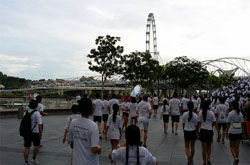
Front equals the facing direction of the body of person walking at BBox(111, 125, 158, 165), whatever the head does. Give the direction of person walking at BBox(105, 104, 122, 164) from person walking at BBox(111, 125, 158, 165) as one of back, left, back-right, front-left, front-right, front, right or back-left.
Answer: front

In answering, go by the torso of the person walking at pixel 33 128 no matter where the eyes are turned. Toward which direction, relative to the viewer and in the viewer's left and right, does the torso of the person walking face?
facing away from the viewer and to the right of the viewer

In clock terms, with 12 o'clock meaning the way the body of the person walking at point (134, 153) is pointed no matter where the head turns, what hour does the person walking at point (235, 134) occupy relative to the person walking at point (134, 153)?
the person walking at point (235, 134) is roughly at 1 o'clock from the person walking at point (134, 153).

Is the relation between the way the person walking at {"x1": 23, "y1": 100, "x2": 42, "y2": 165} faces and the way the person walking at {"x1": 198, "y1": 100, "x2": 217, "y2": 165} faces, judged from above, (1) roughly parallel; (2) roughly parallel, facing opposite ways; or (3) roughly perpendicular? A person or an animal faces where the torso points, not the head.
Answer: roughly parallel

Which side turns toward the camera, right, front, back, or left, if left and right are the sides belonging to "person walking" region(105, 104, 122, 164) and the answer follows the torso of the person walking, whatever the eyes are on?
back

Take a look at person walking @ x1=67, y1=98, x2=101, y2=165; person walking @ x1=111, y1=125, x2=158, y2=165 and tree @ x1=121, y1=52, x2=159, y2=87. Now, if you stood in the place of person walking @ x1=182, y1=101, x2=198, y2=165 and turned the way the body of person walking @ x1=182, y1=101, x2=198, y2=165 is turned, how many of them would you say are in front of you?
1

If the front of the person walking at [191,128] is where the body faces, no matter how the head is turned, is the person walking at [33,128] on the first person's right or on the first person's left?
on the first person's left

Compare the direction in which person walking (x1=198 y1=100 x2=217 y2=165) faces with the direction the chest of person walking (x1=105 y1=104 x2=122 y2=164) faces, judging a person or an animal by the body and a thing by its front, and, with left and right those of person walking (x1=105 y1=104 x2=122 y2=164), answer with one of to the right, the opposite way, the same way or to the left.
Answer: the same way

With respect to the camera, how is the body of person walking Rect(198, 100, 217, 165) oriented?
away from the camera

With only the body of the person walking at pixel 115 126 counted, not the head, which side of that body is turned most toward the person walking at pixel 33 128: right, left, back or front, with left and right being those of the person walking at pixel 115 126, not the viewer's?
left

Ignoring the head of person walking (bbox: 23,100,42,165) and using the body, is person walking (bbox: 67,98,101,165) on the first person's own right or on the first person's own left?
on the first person's own right

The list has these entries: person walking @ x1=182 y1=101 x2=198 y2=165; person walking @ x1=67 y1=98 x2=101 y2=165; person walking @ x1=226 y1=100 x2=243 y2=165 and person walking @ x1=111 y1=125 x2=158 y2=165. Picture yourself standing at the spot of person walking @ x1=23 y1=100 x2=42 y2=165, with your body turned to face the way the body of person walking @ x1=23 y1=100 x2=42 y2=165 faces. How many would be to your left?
0

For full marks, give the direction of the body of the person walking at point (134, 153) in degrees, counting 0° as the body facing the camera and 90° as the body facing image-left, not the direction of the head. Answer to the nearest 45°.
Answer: approximately 180°

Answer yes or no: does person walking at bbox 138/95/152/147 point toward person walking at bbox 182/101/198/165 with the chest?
no

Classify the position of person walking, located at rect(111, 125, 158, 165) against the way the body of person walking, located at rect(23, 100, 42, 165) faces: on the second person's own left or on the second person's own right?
on the second person's own right

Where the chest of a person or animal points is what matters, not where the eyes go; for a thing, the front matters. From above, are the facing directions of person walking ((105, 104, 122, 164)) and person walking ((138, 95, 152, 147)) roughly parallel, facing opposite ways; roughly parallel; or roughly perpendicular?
roughly parallel

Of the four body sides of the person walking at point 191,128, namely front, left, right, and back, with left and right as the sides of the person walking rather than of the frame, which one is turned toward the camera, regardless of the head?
back

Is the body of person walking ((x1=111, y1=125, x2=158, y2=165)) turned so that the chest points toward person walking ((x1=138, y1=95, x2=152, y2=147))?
yes

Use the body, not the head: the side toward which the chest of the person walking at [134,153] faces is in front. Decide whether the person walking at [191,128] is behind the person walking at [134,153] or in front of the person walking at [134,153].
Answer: in front

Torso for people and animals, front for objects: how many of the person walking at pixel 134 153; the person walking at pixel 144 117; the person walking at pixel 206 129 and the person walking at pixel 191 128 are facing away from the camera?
4

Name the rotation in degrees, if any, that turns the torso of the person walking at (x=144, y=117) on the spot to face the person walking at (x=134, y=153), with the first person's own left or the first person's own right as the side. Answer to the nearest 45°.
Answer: approximately 180°

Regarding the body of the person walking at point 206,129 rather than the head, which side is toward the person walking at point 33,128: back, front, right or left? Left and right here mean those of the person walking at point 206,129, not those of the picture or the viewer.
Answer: left

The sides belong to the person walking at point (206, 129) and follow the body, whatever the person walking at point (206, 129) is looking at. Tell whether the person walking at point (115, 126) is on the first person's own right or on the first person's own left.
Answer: on the first person's own left
